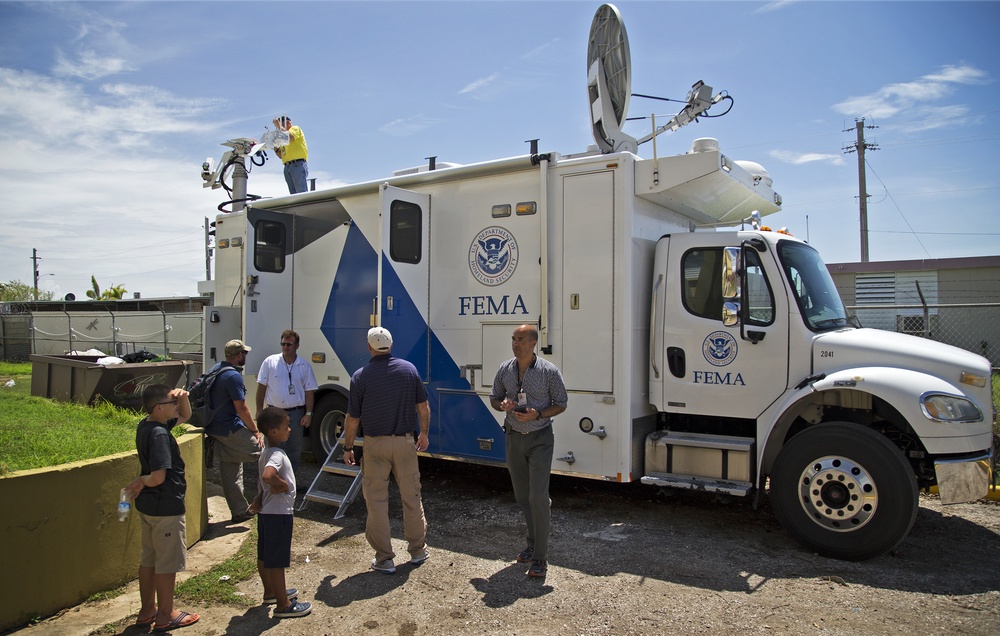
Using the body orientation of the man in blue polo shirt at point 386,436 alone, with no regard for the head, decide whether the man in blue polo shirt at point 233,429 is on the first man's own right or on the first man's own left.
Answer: on the first man's own left

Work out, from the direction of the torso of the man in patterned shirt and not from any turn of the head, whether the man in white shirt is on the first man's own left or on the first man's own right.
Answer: on the first man's own right

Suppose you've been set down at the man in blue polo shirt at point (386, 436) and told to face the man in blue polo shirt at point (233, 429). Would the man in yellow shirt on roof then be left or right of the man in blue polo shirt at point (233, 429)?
right

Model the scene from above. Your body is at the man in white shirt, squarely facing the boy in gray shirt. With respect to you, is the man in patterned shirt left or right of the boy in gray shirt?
left

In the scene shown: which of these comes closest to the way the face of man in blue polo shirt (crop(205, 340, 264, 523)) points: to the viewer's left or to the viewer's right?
to the viewer's right

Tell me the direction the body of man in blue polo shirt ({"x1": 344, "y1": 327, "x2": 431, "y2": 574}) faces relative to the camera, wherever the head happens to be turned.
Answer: away from the camera

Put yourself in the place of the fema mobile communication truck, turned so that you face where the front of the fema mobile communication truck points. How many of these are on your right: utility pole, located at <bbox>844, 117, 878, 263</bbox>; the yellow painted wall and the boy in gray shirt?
2

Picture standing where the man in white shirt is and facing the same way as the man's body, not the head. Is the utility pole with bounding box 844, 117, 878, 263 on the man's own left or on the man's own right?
on the man's own left

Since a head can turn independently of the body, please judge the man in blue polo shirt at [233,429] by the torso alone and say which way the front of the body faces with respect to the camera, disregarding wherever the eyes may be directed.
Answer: to the viewer's right

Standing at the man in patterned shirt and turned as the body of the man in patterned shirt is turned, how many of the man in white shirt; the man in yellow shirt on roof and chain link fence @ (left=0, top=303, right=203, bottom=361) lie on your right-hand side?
3
